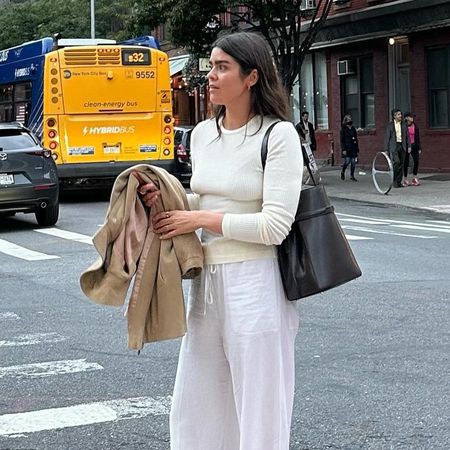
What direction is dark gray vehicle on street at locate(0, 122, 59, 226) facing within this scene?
away from the camera

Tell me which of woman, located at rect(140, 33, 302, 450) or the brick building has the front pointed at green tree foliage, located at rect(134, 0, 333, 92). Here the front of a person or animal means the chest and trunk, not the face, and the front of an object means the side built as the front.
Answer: the brick building

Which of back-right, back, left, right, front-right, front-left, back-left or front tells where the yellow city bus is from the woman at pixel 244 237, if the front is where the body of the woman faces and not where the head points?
back-right

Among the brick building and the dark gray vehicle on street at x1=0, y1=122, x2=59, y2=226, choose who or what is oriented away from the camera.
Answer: the dark gray vehicle on street

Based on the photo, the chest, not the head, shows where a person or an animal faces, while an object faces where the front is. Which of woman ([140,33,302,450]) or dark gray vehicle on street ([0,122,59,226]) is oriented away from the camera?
the dark gray vehicle on street

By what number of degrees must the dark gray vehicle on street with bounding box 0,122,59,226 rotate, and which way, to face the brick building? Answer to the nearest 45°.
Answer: approximately 45° to its right

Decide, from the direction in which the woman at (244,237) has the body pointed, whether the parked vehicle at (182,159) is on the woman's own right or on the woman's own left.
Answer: on the woman's own right

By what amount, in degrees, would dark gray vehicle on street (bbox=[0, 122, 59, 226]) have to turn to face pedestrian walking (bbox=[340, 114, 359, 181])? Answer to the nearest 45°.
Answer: approximately 45° to its right
